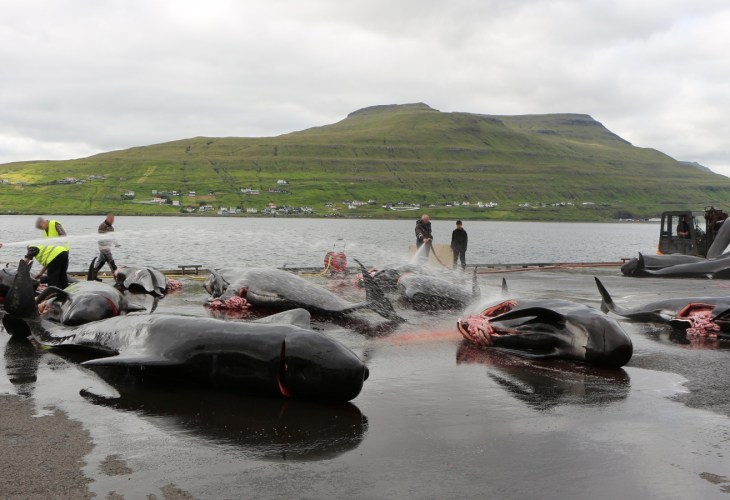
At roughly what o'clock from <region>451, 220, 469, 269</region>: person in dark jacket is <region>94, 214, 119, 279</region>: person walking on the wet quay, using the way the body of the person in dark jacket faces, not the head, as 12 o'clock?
The person walking on the wet quay is roughly at 2 o'clock from the person in dark jacket.

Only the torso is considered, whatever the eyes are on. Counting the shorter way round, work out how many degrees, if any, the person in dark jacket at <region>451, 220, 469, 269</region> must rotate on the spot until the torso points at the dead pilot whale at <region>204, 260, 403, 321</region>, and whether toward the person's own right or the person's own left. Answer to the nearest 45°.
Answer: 0° — they already face it

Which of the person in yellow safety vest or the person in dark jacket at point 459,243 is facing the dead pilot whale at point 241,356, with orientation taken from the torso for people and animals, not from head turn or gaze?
the person in dark jacket

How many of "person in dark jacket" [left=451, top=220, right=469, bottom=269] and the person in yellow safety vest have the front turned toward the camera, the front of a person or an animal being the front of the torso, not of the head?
1

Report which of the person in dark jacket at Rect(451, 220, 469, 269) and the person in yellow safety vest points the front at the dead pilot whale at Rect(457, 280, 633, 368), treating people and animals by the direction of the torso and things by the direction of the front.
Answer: the person in dark jacket

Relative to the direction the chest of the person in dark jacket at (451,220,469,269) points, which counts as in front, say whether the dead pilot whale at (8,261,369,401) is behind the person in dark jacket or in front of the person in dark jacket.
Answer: in front

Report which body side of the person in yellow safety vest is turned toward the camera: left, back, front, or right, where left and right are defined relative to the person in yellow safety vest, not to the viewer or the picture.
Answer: left

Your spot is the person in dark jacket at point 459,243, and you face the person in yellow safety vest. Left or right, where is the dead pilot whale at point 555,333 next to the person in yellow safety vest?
left

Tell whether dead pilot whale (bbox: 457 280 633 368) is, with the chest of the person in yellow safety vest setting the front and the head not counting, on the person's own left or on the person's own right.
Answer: on the person's own left

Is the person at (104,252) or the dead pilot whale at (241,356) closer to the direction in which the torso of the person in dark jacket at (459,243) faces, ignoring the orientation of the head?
the dead pilot whale

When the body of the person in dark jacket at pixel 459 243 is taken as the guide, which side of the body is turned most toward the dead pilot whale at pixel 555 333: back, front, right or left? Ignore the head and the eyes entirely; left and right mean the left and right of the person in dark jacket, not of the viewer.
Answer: front
